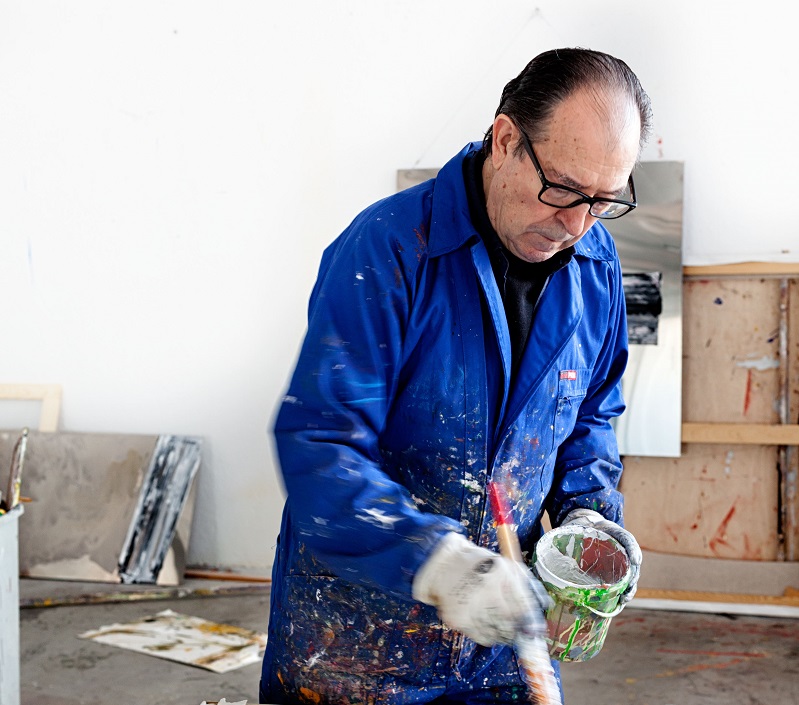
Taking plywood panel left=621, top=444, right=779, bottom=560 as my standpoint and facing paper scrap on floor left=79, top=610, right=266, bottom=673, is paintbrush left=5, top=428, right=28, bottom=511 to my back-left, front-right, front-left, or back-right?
front-left

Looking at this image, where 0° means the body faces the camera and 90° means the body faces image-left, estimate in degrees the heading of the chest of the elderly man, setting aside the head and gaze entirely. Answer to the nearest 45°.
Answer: approximately 315°

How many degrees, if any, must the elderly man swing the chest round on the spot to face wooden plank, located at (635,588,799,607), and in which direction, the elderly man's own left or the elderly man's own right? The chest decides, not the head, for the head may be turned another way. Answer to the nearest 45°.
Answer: approximately 90° to the elderly man's own left

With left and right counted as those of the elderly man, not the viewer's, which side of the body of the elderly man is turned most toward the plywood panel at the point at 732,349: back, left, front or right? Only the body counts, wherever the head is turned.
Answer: left

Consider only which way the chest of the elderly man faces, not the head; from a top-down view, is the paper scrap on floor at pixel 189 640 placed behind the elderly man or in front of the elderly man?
behind

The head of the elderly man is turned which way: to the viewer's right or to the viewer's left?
to the viewer's right

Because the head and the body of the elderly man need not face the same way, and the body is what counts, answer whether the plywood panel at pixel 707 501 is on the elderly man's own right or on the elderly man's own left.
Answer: on the elderly man's own left

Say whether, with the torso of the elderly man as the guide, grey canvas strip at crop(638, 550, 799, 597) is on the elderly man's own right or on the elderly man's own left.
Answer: on the elderly man's own left

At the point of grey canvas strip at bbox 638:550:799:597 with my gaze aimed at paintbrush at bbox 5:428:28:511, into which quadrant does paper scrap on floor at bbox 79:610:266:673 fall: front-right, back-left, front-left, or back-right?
front-right

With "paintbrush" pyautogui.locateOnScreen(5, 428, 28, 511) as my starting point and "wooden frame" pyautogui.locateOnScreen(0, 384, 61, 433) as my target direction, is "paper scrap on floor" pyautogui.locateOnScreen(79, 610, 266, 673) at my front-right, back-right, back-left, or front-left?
front-right
